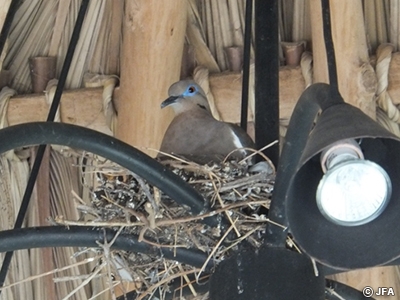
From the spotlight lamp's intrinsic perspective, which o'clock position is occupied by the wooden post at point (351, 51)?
The wooden post is roughly at 6 o'clock from the spotlight lamp.

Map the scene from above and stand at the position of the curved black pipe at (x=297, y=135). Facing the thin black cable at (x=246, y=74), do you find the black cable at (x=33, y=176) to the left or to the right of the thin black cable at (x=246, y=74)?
left

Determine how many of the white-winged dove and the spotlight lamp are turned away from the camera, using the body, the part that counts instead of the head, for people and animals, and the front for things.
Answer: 0

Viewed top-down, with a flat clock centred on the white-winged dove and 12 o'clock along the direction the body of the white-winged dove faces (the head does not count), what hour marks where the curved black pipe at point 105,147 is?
The curved black pipe is roughly at 11 o'clock from the white-winged dove.

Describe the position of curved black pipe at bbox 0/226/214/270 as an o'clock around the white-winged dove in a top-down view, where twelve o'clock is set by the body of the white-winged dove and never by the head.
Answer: The curved black pipe is roughly at 11 o'clock from the white-winged dove.

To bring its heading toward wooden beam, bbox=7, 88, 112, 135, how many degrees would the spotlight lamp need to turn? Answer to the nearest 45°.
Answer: approximately 135° to its right

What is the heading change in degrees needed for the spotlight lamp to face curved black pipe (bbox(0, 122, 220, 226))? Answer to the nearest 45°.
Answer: approximately 90° to its right

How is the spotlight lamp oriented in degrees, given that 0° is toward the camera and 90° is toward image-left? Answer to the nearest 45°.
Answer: approximately 0°

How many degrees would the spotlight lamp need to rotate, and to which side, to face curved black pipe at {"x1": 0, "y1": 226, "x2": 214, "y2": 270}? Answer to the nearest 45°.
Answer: approximately 90° to its right

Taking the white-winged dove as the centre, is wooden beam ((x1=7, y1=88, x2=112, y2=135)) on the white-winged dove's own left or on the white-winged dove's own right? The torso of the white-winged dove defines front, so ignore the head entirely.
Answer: on the white-winged dove's own right
